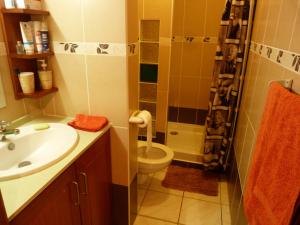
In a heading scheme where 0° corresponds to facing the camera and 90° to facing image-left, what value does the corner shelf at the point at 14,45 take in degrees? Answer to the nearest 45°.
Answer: approximately 315°

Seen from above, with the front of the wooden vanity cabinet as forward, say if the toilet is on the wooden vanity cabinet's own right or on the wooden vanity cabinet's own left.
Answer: on the wooden vanity cabinet's own left

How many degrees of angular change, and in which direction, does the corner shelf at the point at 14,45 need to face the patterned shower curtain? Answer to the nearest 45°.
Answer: approximately 45° to its left

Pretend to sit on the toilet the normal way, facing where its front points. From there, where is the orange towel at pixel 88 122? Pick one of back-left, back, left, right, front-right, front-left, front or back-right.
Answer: back-right

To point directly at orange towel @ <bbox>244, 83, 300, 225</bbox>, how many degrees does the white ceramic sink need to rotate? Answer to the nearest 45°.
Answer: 0° — it already faces it

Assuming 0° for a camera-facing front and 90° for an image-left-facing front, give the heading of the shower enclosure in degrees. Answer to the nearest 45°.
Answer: approximately 0°

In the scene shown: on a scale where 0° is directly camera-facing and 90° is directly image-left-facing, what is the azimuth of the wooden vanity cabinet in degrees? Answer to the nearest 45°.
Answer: approximately 315°
